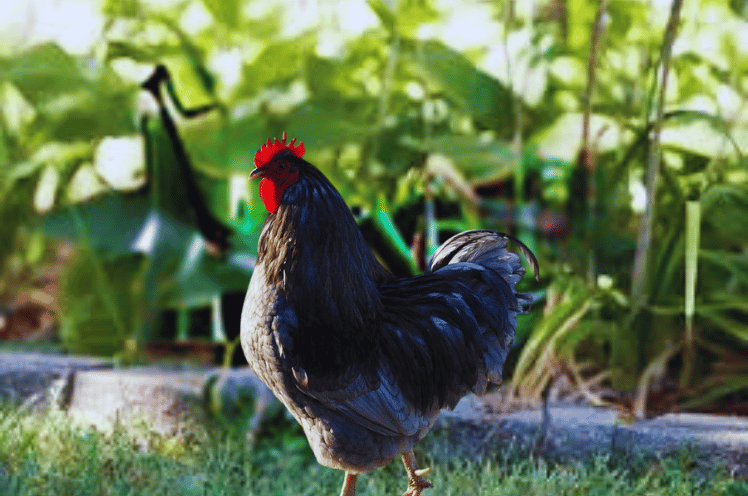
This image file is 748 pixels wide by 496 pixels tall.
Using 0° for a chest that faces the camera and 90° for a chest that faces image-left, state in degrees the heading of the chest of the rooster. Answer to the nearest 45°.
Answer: approximately 90°

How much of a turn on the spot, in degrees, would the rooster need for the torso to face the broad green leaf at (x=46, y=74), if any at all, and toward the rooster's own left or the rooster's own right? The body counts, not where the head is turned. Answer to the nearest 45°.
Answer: approximately 45° to the rooster's own right

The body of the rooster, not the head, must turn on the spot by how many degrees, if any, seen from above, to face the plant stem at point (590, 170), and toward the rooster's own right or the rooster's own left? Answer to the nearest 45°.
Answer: approximately 135° to the rooster's own right

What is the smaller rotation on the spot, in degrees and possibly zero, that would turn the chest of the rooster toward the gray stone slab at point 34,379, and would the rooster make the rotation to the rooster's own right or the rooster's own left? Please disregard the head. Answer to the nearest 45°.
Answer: approximately 45° to the rooster's own right

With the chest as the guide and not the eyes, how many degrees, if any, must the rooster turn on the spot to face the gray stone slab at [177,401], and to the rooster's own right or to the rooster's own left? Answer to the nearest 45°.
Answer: approximately 45° to the rooster's own right

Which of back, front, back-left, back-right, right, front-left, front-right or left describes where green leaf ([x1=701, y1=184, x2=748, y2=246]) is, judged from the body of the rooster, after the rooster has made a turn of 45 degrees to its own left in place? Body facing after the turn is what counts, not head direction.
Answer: back

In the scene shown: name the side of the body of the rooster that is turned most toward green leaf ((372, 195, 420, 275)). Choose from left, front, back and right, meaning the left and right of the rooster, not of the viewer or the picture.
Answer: right

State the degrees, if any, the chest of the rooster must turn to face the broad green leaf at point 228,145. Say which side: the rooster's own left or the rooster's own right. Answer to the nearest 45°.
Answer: approximately 90° to the rooster's own right

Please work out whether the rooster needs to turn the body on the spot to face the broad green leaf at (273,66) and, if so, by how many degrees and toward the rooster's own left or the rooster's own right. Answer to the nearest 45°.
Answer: approximately 90° to the rooster's own right

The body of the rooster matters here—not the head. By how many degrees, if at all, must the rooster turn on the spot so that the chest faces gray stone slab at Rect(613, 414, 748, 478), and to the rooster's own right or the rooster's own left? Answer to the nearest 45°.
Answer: approximately 135° to the rooster's own right

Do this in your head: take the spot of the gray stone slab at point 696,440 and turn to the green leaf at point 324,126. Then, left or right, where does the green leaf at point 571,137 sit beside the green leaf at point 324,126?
right

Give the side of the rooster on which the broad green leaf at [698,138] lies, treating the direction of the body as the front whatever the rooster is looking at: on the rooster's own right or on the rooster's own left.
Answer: on the rooster's own right

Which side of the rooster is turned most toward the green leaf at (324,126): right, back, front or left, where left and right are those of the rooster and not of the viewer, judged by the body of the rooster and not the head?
right
